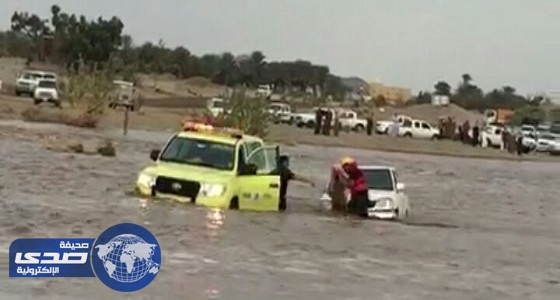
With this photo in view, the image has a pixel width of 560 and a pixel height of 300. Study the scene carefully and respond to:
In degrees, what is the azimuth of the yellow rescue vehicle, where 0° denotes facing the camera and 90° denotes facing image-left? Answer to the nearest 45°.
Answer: approximately 45°

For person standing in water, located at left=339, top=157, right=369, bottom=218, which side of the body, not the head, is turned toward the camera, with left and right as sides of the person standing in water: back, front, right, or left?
left

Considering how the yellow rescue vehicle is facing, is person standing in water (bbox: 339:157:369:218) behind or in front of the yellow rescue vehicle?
behind

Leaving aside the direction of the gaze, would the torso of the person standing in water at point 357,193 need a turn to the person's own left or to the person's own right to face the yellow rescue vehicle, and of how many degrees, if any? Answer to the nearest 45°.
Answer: approximately 45° to the person's own left
